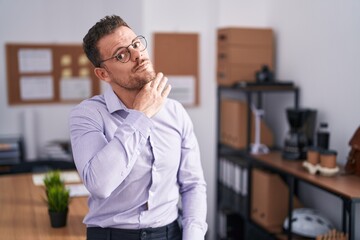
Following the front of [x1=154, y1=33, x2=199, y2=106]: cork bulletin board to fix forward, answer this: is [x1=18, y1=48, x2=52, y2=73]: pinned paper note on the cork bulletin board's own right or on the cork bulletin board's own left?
on the cork bulletin board's own right

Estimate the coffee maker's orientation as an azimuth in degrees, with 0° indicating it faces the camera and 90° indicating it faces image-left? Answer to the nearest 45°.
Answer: approximately 45°

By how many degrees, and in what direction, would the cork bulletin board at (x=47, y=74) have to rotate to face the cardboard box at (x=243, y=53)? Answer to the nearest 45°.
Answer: approximately 45° to its left

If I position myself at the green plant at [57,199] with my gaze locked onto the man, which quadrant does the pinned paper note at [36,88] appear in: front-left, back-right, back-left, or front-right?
back-left

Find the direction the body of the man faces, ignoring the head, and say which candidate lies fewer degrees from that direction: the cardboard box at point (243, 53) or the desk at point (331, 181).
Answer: the desk

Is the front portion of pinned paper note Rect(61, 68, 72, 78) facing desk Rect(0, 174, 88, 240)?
yes

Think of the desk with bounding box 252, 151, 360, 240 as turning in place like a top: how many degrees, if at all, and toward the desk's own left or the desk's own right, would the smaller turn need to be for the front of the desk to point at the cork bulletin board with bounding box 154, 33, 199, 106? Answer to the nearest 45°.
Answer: approximately 90° to the desk's own right

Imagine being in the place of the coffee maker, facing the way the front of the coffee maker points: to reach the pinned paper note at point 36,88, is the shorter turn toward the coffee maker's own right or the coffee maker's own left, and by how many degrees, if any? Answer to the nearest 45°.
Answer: approximately 45° to the coffee maker's own right
